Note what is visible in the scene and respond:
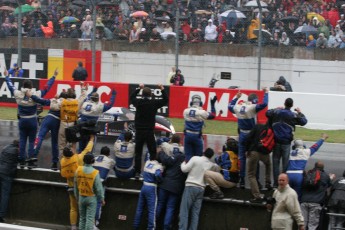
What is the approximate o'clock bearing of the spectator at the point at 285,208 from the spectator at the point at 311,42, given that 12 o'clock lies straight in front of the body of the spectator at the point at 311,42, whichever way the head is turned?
the spectator at the point at 285,208 is roughly at 12 o'clock from the spectator at the point at 311,42.

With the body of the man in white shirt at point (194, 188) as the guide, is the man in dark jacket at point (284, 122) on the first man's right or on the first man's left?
on the first man's right

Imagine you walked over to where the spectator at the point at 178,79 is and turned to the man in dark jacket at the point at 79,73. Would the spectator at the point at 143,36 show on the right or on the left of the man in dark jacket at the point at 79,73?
right

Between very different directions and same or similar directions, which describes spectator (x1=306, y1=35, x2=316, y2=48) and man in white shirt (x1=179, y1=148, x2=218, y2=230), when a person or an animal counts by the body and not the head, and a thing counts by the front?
very different directions

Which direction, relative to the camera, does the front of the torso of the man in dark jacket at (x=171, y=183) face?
away from the camera

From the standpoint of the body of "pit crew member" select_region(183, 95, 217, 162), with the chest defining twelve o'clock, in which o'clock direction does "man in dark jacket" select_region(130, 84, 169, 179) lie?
The man in dark jacket is roughly at 8 o'clock from the pit crew member.

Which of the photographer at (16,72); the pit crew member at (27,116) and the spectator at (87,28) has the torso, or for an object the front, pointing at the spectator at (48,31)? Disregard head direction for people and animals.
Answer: the pit crew member at (27,116)

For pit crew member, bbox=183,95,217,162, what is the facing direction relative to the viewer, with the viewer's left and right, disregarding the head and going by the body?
facing away from the viewer

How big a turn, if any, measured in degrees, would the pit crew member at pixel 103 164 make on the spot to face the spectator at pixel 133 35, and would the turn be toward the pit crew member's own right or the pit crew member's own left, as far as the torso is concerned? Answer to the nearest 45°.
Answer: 0° — they already face them

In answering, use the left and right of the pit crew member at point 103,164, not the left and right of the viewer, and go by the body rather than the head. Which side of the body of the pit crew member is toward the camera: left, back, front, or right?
back
